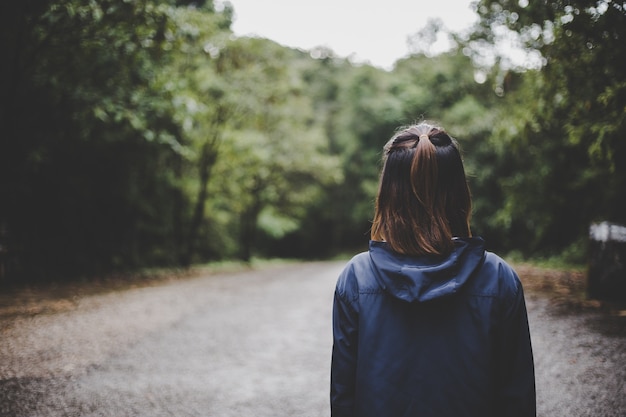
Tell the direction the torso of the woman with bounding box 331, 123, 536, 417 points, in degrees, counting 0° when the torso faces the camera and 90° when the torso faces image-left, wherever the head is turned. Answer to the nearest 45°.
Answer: approximately 180°

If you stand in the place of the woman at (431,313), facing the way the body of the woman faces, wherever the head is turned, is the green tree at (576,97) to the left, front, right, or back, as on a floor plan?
front

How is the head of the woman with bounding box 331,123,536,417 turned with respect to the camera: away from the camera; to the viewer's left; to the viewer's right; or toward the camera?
away from the camera
